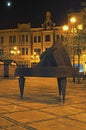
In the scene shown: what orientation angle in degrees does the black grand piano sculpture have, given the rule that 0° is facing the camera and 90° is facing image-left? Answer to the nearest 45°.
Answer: approximately 270°
